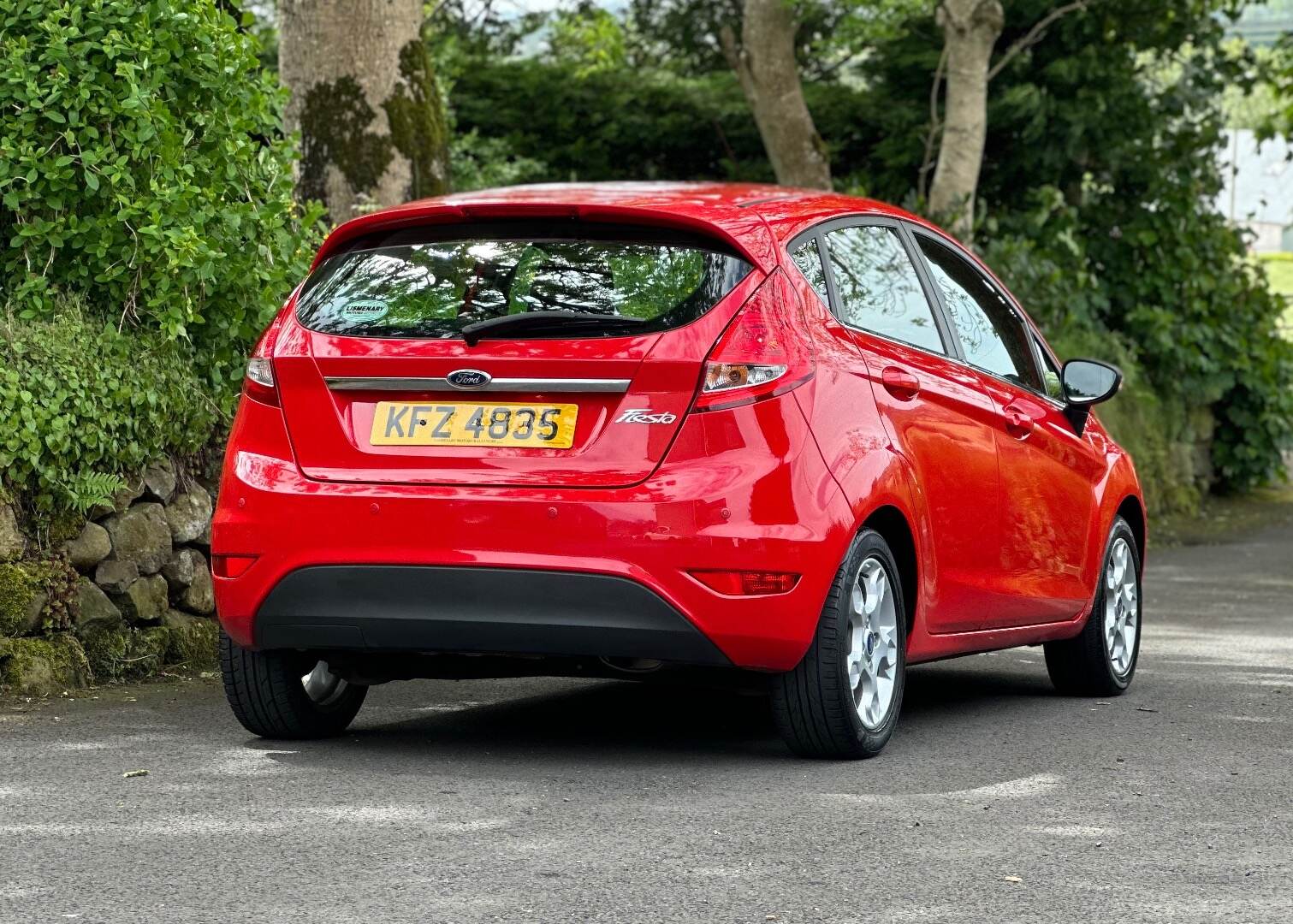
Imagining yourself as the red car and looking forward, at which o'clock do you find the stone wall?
The stone wall is roughly at 9 o'clock from the red car.

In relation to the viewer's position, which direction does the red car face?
facing away from the viewer and to the right of the viewer
